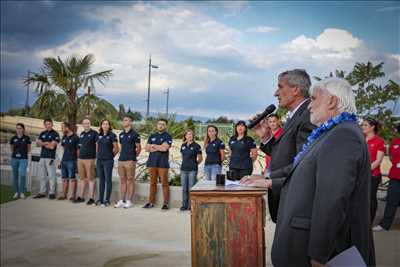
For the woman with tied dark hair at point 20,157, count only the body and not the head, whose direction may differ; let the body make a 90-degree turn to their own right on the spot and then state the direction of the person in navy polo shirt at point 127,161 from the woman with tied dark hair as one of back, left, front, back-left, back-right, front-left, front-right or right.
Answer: back-left

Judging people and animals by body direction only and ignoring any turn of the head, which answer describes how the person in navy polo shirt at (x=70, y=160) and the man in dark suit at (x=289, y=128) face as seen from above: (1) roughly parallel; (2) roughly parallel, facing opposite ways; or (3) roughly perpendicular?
roughly perpendicular

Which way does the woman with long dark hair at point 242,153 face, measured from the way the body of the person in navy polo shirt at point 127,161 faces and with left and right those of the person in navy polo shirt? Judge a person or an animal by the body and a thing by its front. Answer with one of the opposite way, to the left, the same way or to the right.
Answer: the same way

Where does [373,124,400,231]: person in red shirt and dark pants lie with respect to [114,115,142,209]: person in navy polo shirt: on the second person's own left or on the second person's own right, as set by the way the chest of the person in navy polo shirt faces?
on the second person's own left

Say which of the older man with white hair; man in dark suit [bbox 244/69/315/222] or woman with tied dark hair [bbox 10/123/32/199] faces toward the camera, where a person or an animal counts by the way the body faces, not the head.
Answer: the woman with tied dark hair

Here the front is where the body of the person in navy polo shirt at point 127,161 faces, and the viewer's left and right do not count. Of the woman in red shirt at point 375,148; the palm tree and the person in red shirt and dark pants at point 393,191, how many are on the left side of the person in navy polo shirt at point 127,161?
2

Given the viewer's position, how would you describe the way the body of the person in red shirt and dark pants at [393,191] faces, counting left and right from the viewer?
facing the viewer and to the left of the viewer

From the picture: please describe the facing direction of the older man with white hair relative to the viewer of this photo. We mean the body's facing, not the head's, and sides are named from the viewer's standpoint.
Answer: facing to the left of the viewer

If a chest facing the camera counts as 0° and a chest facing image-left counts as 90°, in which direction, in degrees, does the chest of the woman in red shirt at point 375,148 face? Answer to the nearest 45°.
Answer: approximately 45°

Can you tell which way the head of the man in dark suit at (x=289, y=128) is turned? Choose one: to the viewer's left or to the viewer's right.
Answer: to the viewer's left

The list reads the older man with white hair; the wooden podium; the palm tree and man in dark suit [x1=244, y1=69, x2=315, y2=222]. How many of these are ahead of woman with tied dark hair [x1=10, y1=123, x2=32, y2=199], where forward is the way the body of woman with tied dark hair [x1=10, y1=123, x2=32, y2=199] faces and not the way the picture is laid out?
3

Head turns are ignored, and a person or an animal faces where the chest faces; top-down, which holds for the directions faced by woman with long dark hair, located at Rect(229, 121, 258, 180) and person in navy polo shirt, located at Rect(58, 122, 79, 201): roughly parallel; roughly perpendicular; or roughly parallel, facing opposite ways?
roughly parallel

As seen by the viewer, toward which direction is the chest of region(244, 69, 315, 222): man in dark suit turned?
to the viewer's left

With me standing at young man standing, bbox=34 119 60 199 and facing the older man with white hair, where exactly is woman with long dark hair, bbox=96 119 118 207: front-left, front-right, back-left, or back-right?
front-left

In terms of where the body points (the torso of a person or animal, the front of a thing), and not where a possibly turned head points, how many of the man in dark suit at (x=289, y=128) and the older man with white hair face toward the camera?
0

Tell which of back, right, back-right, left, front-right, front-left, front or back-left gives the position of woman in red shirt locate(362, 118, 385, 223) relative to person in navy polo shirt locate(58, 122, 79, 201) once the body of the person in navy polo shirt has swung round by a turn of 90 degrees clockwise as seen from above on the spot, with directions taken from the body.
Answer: back

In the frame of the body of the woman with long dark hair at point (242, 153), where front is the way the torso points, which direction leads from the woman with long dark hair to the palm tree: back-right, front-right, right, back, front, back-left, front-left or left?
right
